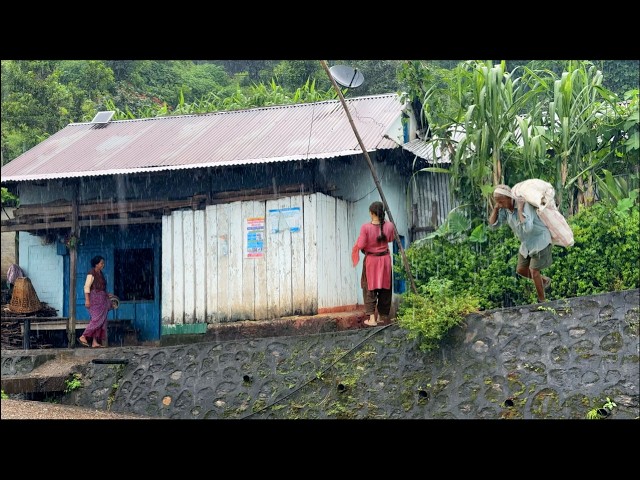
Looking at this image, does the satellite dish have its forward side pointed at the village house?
no

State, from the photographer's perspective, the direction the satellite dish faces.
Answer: facing the viewer and to the right of the viewer

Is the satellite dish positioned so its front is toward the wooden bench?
no

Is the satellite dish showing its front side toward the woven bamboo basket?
no
